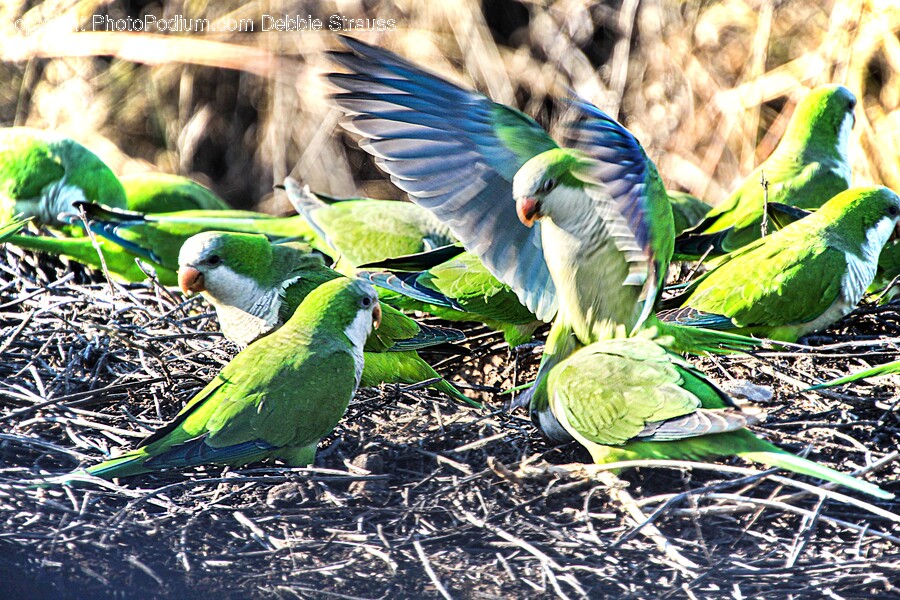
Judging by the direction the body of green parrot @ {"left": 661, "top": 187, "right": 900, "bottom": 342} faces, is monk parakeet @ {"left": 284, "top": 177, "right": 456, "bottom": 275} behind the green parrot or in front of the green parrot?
behind

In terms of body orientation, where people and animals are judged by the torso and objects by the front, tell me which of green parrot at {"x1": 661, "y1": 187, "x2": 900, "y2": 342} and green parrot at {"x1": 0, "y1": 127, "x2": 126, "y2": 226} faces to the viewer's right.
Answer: green parrot at {"x1": 661, "y1": 187, "x2": 900, "y2": 342}

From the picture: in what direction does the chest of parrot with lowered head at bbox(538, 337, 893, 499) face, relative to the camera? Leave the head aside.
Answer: to the viewer's left

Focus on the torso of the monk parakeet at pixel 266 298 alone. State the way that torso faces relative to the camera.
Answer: to the viewer's left

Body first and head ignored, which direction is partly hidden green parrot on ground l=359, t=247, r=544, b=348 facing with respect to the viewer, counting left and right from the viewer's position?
facing to the right of the viewer

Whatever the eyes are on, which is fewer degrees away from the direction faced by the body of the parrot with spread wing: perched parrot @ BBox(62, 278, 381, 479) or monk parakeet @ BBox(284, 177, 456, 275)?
the perched parrot

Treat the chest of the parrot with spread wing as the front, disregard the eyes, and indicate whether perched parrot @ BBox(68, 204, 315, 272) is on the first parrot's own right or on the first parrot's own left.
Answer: on the first parrot's own right

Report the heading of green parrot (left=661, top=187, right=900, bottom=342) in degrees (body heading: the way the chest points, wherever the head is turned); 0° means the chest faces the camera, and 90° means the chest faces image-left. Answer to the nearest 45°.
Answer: approximately 270°
